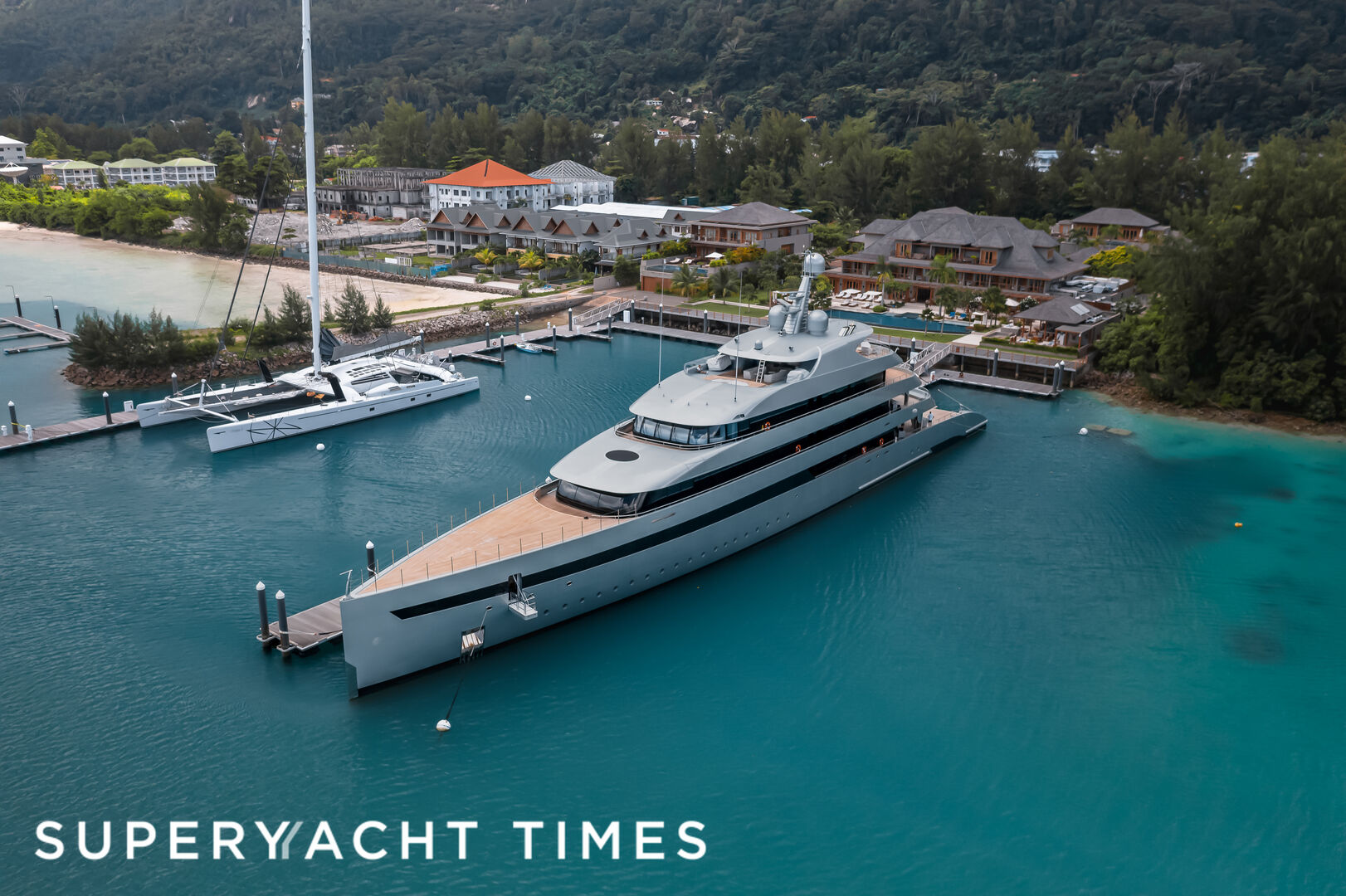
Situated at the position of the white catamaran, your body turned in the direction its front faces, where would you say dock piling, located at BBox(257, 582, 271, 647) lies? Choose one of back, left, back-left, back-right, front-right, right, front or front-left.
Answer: front-left

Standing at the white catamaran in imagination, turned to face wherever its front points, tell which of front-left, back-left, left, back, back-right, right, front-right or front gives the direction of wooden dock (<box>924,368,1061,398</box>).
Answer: back-left

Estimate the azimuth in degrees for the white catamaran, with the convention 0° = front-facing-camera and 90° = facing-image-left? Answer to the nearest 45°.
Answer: approximately 45°

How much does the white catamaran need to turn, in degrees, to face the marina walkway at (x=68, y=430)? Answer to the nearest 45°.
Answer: approximately 45° to its right

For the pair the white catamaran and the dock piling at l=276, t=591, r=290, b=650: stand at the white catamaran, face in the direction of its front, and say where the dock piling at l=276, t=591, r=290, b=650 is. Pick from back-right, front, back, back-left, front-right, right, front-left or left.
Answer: front-left

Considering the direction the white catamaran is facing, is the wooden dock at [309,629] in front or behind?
in front
